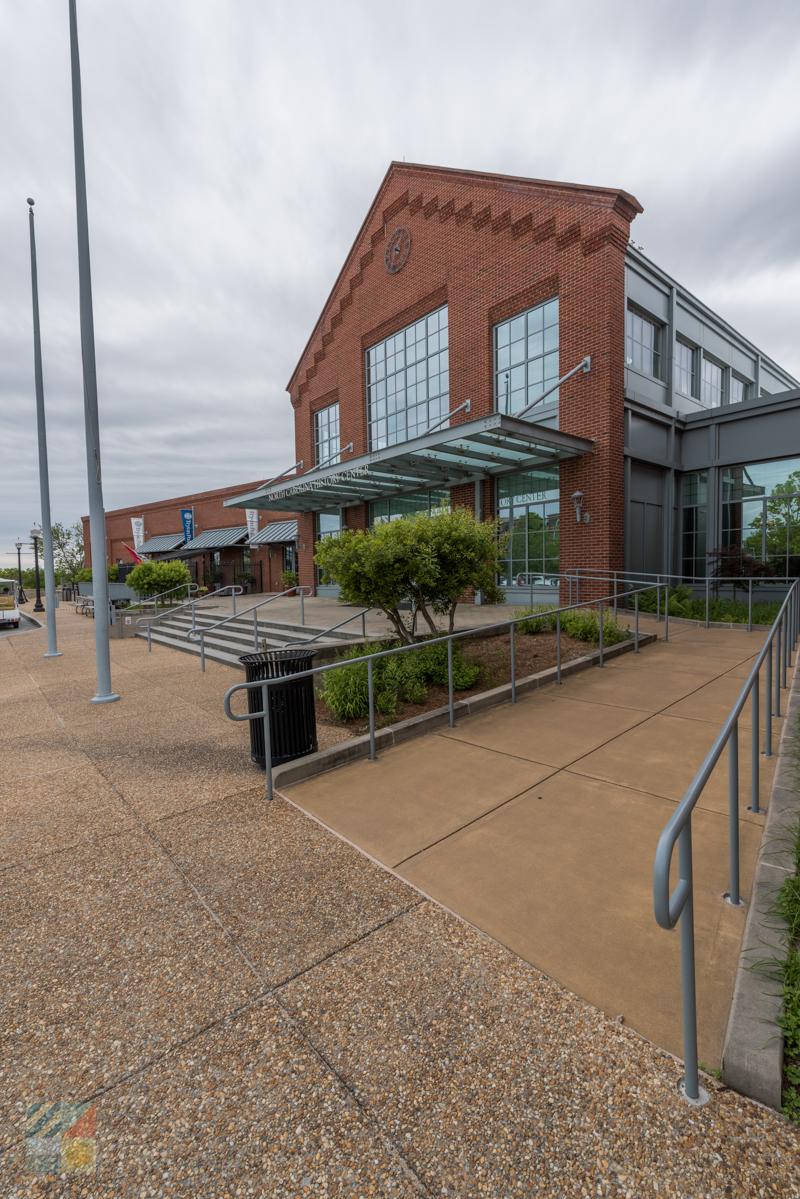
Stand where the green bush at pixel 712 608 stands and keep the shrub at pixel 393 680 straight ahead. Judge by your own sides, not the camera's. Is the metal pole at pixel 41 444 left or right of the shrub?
right

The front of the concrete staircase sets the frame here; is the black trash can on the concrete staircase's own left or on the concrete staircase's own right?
on the concrete staircase's own left

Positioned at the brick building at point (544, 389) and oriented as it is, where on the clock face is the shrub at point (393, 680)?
The shrub is roughly at 11 o'clock from the brick building.

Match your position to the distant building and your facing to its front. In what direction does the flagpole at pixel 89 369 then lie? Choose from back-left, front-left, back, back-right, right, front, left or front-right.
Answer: front-left

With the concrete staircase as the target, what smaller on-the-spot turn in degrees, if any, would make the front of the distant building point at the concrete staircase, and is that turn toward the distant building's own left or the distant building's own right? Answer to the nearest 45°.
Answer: approximately 45° to the distant building's own left

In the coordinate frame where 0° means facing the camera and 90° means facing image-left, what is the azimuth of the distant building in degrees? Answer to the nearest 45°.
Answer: approximately 45°

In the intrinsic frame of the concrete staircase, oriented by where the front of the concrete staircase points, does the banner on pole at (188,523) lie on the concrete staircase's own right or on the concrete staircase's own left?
on the concrete staircase's own right

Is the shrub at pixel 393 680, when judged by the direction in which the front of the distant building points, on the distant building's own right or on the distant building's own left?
on the distant building's own left

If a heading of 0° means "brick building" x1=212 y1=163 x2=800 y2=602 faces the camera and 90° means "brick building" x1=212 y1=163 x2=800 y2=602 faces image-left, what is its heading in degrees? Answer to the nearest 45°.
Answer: approximately 45°

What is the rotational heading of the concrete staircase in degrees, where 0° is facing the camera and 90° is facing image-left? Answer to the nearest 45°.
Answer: approximately 45°

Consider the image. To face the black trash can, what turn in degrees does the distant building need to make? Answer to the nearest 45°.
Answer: approximately 45° to its left

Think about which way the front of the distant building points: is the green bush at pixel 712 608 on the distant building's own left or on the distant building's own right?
on the distant building's own left
